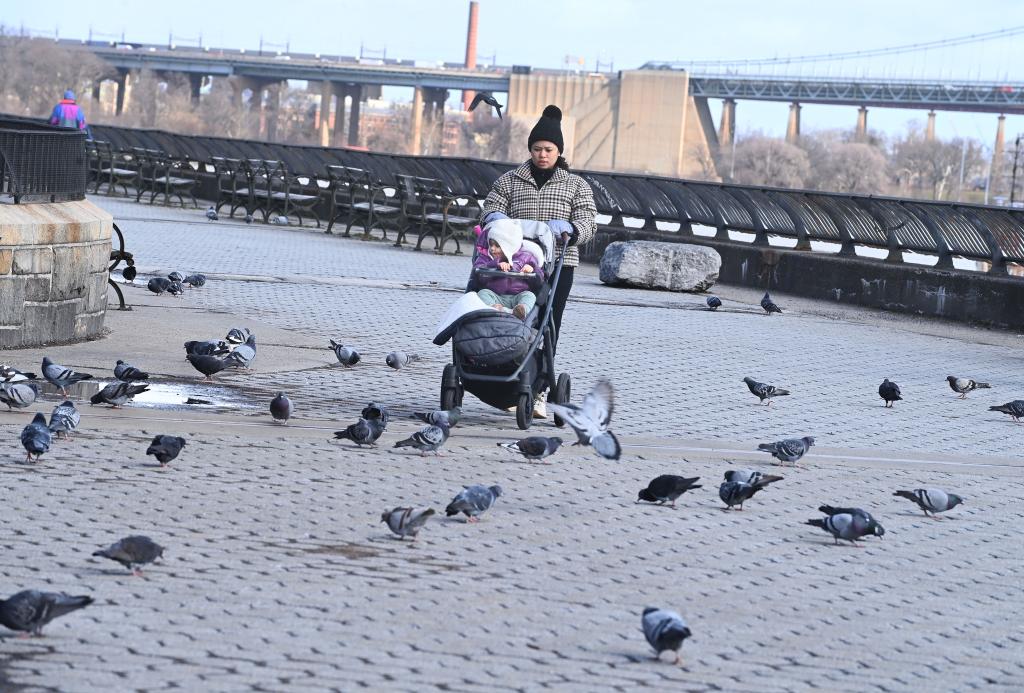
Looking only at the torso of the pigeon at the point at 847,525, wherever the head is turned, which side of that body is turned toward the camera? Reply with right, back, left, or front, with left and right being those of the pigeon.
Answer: right

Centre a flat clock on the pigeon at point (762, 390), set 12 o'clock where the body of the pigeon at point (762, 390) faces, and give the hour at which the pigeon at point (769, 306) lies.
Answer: the pigeon at point (769, 306) is roughly at 3 o'clock from the pigeon at point (762, 390).

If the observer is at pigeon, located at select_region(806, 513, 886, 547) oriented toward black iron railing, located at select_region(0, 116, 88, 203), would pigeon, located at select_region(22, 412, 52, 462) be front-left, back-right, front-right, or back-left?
front-left

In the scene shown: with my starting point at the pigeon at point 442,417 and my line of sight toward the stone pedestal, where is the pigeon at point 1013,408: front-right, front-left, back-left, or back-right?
back-right

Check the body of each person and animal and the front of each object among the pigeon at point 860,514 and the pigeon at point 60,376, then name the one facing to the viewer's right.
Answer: the pigeon at point 860,514

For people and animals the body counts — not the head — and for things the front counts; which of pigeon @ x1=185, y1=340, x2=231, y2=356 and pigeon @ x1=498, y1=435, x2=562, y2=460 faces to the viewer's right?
pigeon @ x1=498, y1=435, x2=562, y2=460

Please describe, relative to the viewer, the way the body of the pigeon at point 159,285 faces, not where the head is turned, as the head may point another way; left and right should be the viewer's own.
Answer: facing to the left of the viewer

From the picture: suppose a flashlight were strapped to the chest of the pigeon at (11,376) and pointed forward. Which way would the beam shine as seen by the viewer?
to the viewer's left
